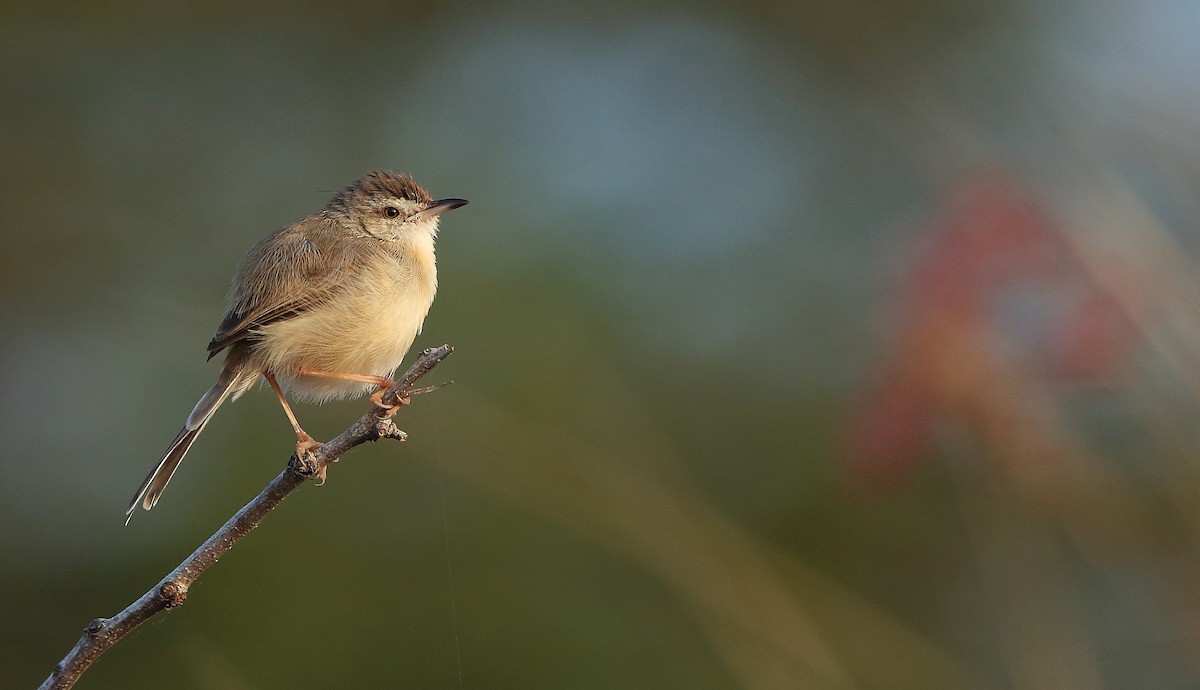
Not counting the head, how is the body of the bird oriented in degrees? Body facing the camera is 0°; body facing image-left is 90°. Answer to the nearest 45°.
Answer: approximately 270°
